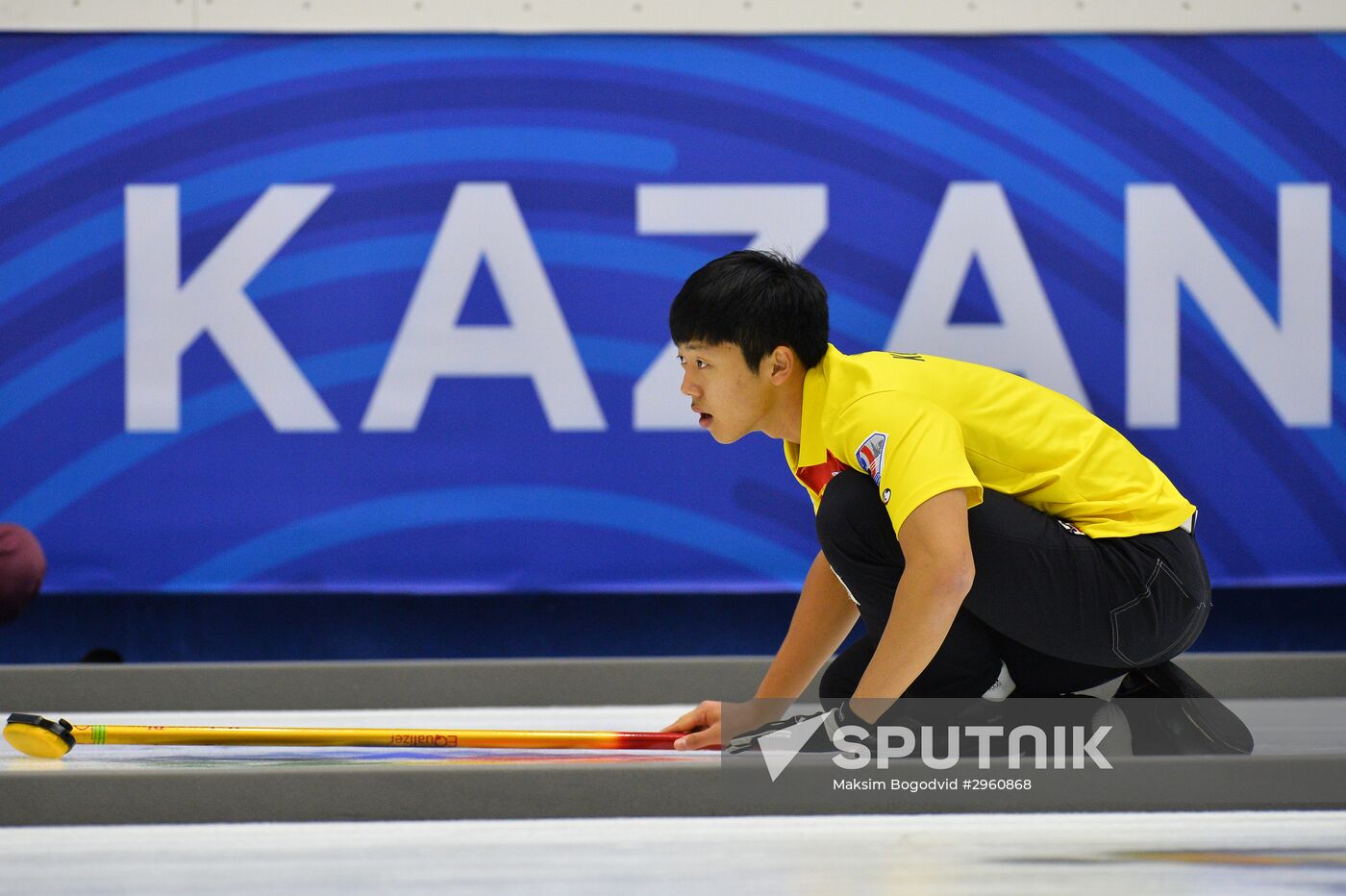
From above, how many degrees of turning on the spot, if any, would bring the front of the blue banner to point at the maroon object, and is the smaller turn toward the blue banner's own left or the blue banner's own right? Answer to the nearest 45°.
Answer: approximately 90° to the blue banner's own right

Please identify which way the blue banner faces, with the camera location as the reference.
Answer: facing the viewer
